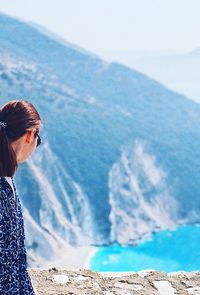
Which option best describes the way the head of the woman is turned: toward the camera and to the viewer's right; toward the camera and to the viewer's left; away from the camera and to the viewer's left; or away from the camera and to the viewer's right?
away from the camera and to the viewer's right

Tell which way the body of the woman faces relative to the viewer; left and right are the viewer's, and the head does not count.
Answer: facing away from the viewer and to the right of the viewer
